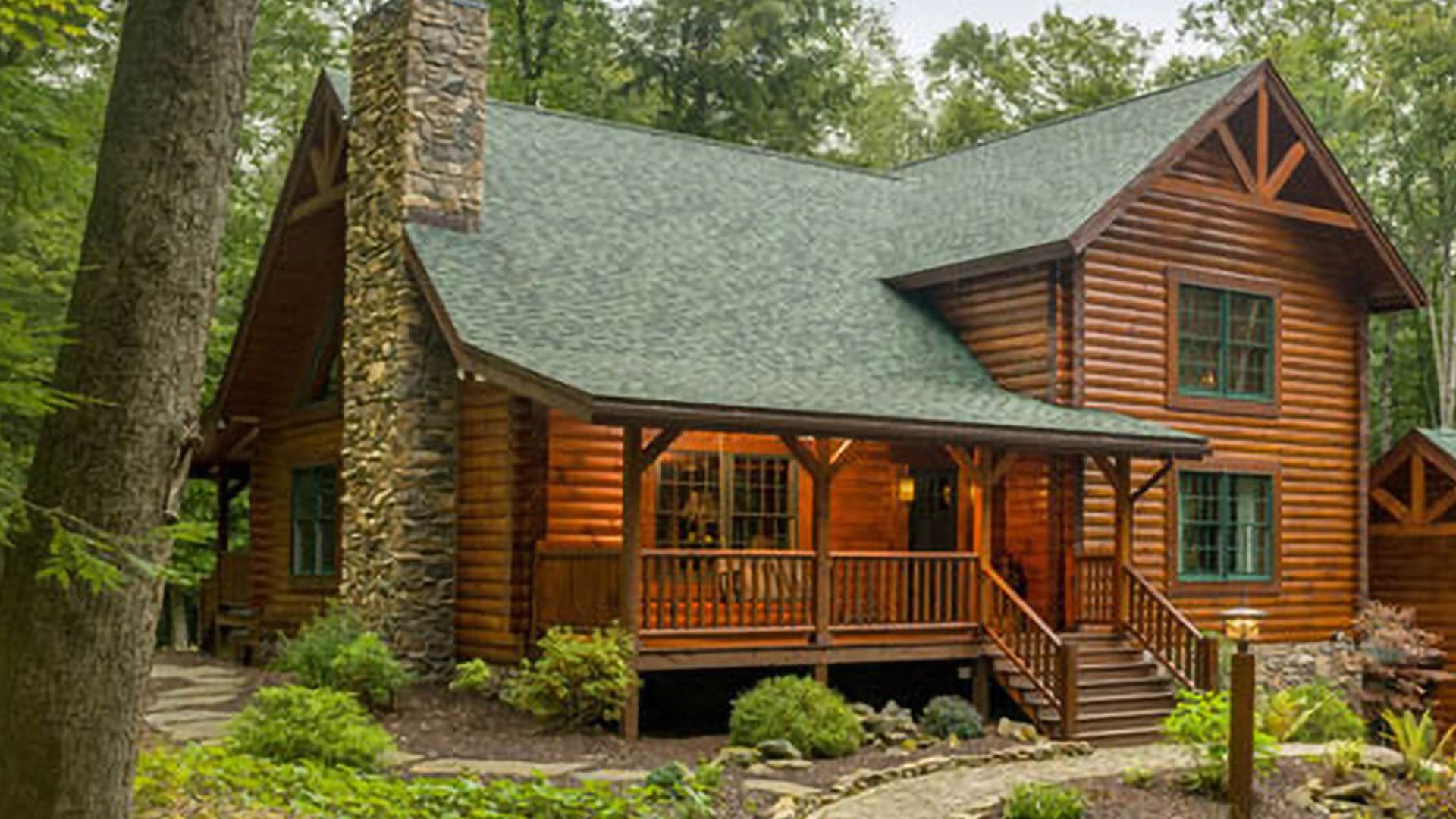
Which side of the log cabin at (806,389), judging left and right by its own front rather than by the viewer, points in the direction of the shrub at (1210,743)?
front

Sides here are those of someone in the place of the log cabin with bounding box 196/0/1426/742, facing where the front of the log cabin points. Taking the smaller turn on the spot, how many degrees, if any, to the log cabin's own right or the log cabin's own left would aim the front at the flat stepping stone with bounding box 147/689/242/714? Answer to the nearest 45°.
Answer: approximately 90° to the log cabin's own right

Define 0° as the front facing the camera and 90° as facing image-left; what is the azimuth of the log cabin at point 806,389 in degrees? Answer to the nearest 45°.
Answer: approximately 315°

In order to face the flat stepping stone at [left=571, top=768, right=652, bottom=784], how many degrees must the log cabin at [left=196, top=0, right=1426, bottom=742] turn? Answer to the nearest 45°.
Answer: approximately 45° to its right

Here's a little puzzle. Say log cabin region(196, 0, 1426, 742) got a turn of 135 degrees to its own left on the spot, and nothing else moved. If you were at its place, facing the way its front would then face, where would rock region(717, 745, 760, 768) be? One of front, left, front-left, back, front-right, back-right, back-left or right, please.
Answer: back

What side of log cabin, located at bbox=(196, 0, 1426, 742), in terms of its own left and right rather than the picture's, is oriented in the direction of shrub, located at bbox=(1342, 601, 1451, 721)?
left

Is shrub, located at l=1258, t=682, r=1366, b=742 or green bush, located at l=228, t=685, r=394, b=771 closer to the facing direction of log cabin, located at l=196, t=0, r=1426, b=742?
the shrub

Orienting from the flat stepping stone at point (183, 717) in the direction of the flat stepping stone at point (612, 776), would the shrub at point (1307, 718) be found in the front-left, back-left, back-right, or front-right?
front-left

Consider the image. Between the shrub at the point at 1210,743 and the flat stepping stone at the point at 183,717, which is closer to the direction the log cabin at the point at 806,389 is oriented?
the shrub

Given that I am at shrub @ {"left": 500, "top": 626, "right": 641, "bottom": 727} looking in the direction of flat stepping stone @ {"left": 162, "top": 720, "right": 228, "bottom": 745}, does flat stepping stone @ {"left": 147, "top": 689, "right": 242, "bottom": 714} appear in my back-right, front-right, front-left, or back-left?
front-right

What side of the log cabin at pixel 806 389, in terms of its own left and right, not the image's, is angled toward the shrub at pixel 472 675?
right

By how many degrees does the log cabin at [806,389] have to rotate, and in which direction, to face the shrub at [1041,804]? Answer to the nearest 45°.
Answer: approximately 45° to its right

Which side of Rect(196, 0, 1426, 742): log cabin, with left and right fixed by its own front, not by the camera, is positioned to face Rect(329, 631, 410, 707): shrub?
right

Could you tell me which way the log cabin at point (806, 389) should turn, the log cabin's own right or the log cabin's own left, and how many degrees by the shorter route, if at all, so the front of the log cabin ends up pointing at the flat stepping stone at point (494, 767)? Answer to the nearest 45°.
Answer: approximately 45° to the log cabin's own right

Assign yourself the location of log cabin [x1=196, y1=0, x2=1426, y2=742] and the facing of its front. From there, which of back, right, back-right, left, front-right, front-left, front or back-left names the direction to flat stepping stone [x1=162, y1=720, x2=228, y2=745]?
right
